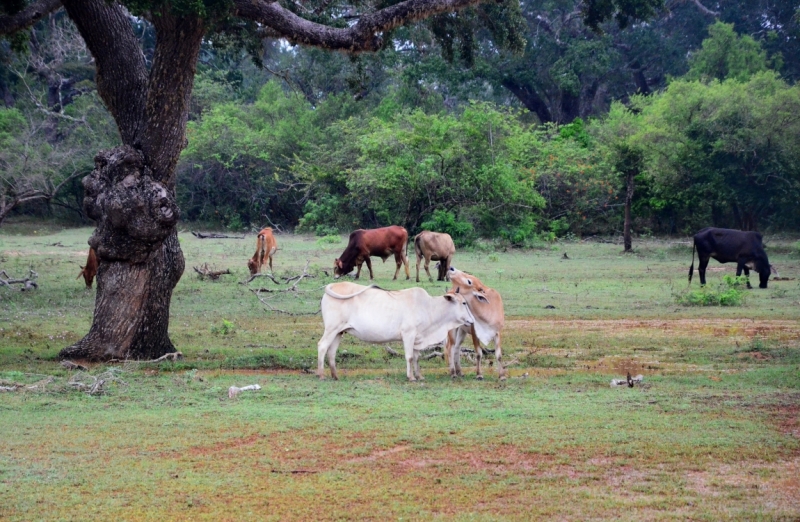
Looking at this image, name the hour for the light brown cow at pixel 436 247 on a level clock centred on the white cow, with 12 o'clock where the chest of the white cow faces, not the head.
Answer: The light brown cow is roughly at 9 o'clock from the white cow.

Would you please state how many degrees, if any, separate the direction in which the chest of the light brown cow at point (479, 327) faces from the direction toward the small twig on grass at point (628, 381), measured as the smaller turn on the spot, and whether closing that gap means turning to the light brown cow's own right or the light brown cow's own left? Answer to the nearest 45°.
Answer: approximately 45° to the light brown cow's own left

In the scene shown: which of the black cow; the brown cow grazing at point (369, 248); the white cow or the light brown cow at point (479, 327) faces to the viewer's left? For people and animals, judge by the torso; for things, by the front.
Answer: the brown cow grazing

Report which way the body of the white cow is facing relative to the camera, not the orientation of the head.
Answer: to the viewer's right

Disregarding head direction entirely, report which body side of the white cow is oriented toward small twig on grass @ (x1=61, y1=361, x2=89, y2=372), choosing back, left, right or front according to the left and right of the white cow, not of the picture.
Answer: back

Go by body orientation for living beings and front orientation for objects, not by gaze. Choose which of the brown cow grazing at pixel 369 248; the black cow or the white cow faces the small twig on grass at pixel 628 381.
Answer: the white cow

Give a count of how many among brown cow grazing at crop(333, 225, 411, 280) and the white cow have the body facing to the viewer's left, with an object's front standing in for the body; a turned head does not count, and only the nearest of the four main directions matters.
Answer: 1

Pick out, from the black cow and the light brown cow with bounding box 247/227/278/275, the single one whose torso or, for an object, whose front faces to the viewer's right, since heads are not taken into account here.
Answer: the black cow

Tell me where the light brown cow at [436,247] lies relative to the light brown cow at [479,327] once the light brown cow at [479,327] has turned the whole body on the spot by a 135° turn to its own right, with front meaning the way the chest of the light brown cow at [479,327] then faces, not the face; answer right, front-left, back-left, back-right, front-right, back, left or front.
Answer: right

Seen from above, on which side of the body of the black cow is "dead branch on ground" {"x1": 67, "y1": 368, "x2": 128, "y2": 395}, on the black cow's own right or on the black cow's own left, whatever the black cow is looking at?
on the black cow's own right

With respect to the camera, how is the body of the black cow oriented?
to the viewer's right

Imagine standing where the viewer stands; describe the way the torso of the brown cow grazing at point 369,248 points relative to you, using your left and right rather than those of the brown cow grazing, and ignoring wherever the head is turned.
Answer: facing to the left of the viewer

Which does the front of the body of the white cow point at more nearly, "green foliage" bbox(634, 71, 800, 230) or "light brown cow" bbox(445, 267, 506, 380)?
the light brown cow
